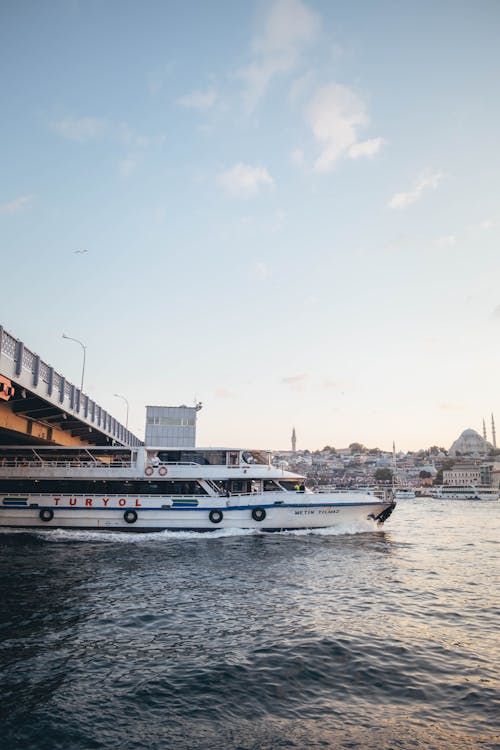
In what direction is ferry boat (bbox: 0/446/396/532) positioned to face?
to the viewer's right
